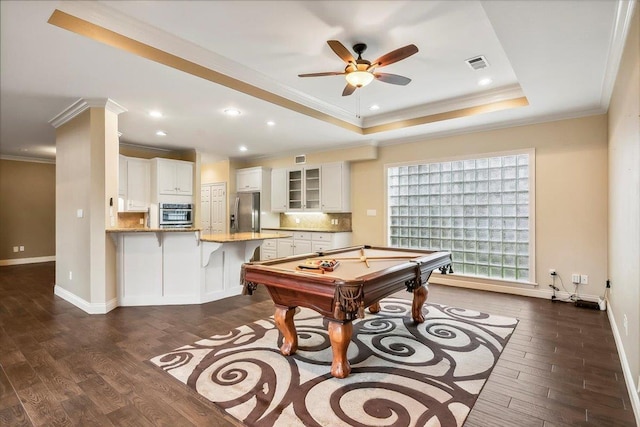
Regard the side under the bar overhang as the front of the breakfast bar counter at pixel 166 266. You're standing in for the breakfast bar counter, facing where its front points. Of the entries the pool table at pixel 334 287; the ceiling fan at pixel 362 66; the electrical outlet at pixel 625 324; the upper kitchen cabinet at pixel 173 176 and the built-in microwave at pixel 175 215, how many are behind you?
2

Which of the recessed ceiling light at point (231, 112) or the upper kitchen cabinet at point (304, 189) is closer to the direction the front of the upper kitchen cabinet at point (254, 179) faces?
the recessed ceiling light

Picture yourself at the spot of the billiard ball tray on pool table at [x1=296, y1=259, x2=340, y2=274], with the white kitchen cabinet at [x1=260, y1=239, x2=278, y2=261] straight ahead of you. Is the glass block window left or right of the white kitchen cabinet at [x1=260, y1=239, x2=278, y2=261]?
right

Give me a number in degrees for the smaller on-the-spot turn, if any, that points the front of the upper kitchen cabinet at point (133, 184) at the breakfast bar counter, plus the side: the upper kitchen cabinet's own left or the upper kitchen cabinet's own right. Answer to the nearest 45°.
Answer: approximately 45° to the upper kitchen cabinet's own right

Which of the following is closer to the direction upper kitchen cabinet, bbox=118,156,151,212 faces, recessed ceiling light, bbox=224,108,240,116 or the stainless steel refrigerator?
the recessed ceiling light

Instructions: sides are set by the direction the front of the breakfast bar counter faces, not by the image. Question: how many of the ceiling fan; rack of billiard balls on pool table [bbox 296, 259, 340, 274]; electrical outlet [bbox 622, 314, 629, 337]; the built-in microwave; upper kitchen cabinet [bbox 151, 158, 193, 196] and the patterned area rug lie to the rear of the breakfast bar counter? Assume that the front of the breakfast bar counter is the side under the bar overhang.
2

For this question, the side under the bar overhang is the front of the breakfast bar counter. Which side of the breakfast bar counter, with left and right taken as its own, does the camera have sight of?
front

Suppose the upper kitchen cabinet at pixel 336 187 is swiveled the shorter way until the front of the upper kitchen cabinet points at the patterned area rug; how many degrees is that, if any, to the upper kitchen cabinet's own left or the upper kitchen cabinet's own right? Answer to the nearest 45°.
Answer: approximately 45° to the upper kitchen cabinet's own left

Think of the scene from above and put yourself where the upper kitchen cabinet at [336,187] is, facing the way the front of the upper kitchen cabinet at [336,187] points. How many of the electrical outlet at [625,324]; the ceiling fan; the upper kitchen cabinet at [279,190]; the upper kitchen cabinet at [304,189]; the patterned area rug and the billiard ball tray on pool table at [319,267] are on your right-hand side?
2

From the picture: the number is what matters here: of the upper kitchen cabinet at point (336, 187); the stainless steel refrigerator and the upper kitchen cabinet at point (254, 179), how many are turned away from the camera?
0

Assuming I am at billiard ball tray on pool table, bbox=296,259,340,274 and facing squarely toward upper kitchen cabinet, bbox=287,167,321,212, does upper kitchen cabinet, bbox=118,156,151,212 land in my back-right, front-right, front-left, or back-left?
front-left

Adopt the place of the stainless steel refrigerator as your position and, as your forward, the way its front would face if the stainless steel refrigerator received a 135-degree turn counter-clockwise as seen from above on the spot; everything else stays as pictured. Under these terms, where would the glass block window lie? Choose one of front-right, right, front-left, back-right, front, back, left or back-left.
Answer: front-right

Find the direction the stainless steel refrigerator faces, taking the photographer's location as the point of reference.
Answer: facing the viewer and to the left of the viewer

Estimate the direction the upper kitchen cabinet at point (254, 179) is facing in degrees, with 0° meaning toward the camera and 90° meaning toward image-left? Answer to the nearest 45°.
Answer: approximately 45°

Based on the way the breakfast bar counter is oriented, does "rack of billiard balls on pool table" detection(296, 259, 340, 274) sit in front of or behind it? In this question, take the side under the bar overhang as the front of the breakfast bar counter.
in front

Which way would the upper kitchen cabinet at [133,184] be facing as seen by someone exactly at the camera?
facing the viewer and to the right of the viewer

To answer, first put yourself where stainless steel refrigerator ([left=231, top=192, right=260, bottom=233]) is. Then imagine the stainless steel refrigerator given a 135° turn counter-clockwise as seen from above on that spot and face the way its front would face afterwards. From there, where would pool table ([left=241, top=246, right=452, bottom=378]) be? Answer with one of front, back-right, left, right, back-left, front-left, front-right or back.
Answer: right
